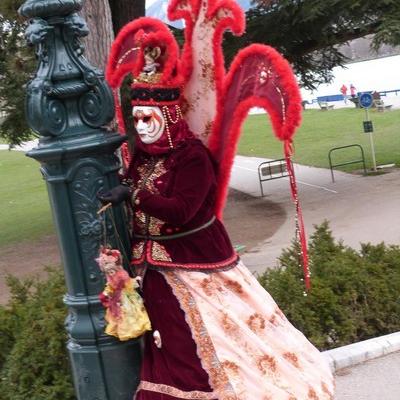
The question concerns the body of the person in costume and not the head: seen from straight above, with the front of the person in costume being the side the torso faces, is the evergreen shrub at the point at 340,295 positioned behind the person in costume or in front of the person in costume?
behind

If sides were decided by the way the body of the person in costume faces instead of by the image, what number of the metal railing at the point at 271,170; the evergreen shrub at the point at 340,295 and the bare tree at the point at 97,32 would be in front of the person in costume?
0

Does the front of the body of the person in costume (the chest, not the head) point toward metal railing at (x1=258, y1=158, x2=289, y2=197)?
no

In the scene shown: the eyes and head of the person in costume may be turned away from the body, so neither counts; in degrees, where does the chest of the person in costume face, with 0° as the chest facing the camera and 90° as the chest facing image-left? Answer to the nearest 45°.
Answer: approximately 45°

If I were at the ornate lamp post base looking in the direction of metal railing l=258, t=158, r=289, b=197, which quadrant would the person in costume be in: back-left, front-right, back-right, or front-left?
front-right

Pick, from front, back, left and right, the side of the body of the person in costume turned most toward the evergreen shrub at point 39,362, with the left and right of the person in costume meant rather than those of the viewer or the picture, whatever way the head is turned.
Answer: right

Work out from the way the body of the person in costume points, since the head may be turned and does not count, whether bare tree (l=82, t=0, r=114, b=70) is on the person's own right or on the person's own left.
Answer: on the person's own right

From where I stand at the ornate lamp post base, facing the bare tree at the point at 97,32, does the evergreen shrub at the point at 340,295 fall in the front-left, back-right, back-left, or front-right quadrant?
front-right
